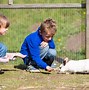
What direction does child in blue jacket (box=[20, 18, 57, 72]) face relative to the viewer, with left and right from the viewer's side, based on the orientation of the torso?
facing the viewer and to the right of the viewer

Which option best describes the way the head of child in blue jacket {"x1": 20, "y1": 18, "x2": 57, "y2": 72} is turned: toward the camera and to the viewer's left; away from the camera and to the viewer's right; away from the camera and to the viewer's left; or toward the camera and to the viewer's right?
toward the camera and to the viewer's right
